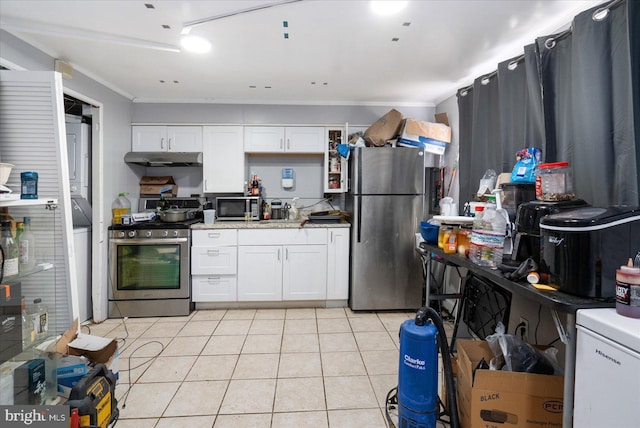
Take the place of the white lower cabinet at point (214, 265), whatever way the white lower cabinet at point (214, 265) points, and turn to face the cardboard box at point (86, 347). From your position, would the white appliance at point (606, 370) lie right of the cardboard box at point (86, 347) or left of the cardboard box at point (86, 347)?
left

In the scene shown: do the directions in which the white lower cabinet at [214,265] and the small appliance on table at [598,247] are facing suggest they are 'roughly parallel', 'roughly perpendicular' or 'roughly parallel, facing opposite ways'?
roughly perpendicular

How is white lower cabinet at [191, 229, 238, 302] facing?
toward the camera

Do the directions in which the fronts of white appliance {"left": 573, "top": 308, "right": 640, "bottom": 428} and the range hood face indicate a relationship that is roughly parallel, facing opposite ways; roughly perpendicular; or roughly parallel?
roughly perpendicular

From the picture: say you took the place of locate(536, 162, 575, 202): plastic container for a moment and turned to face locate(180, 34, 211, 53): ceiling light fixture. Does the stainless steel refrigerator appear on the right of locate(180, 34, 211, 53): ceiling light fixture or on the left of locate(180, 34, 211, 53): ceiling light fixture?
right

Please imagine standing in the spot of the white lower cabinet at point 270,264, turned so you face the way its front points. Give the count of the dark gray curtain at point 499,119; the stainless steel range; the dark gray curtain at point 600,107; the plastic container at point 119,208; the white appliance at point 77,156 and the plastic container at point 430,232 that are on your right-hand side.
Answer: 3

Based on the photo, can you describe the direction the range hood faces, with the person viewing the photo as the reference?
facing the viewer

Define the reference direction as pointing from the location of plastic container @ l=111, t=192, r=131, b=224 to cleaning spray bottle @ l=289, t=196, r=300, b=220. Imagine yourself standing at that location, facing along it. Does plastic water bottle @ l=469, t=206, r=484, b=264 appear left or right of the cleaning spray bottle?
right

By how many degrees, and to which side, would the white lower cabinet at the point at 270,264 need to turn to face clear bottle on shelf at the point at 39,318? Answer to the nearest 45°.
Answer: approximately 45° to its right

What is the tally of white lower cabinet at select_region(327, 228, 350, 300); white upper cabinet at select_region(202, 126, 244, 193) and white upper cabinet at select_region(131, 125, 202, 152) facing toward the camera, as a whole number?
3

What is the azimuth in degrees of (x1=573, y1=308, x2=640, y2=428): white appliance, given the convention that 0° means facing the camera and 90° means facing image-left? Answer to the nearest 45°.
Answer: approximately 45°

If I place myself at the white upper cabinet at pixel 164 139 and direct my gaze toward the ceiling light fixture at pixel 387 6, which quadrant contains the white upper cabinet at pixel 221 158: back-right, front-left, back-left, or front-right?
front-left

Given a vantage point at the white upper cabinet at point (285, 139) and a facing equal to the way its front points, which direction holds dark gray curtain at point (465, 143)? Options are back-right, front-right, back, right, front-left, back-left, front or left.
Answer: front-left

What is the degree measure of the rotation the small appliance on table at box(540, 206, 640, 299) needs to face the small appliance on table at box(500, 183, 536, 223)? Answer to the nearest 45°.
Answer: approximately 90° to its right

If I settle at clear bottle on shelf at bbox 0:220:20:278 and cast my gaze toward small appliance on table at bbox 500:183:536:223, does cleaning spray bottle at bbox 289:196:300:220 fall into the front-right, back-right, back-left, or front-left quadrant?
front-left
